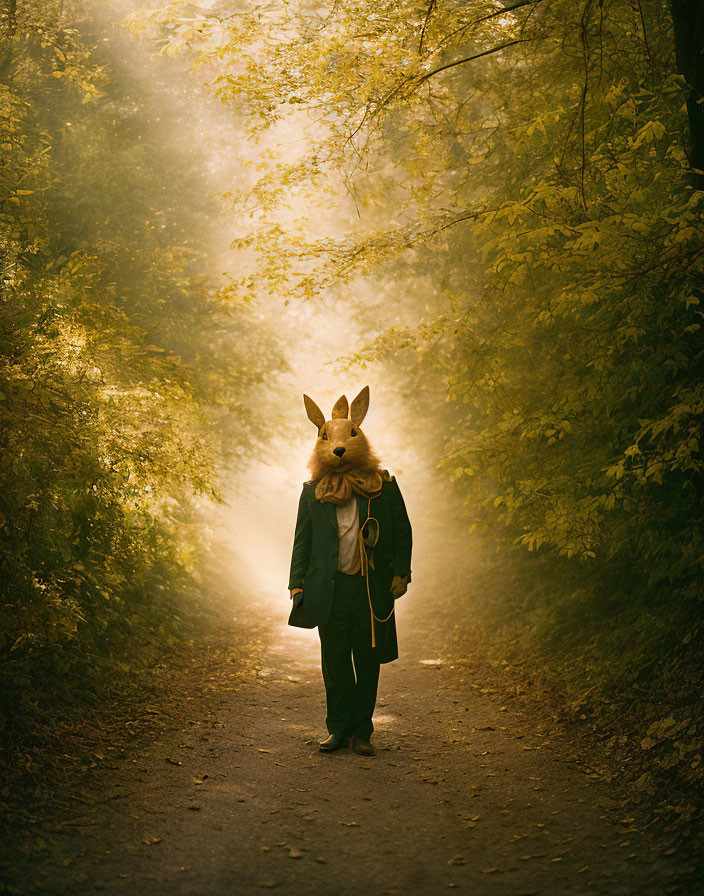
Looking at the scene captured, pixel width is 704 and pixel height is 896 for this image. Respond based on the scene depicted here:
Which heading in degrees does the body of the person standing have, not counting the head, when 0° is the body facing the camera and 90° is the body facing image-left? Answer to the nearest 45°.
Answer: approximately 0°

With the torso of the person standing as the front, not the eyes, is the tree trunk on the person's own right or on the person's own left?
on the person's own left
